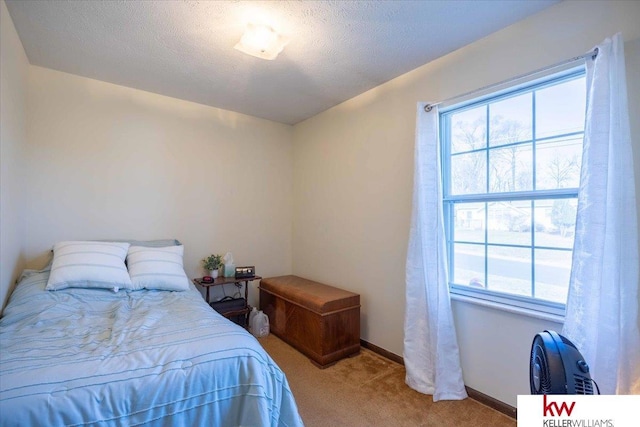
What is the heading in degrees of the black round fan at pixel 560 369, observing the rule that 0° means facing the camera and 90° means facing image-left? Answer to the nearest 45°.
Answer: approximately 90°

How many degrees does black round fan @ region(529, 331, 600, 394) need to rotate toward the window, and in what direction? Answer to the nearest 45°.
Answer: approximately 90° to its right

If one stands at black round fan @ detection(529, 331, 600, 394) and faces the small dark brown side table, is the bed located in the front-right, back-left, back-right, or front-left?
front-left

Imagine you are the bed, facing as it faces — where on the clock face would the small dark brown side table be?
The small dark brown side table is roughly at 7 o'clock from the bed.

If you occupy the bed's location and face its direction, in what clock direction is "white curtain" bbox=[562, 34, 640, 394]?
The white curtain is roughly at 10 o'clock from the bed.

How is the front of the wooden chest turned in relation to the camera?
facing the viewer and to the left of the viewer

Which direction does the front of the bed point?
toward the camera

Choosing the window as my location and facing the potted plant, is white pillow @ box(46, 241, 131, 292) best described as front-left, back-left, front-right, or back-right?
front-left

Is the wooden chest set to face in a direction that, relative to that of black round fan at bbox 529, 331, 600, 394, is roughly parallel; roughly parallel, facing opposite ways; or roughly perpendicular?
roughly perpendicular

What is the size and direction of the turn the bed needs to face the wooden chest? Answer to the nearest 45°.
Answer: approximately 135° to its left

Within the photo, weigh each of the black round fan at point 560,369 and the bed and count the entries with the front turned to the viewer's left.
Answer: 1
